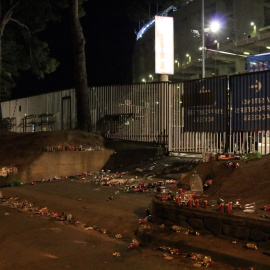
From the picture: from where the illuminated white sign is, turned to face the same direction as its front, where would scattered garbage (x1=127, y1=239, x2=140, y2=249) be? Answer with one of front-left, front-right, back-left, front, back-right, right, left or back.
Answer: front

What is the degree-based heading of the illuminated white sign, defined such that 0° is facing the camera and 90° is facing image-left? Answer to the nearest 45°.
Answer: approximately 0°

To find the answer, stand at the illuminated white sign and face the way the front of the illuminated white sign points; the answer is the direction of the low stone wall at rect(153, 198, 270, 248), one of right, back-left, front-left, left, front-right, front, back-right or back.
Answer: front

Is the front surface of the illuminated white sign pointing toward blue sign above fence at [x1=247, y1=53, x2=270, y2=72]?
no

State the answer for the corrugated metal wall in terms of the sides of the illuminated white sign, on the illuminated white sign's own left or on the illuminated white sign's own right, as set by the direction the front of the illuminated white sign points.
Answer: on the illuminated white sign's own right

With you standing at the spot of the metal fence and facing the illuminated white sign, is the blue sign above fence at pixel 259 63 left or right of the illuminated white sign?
right

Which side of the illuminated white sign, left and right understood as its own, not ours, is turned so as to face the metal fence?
front

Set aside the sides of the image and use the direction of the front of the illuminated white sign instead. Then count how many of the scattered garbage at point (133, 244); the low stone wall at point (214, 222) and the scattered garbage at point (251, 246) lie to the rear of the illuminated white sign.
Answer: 0

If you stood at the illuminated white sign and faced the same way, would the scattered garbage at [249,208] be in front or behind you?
in front

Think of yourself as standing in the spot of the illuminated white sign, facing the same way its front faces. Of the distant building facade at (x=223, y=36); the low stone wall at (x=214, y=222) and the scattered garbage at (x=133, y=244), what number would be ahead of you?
2

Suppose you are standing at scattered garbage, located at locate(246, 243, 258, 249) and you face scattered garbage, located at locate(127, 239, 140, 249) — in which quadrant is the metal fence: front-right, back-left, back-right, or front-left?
front-right

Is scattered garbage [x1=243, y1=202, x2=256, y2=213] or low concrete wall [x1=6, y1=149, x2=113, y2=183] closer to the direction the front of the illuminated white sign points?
the scattered garbage

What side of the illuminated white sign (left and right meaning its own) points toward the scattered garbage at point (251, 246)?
front
